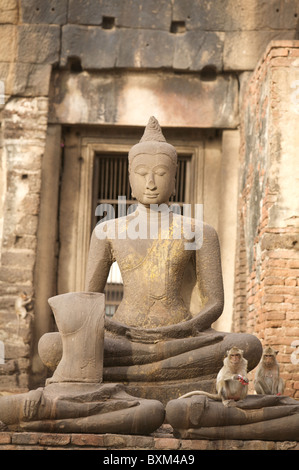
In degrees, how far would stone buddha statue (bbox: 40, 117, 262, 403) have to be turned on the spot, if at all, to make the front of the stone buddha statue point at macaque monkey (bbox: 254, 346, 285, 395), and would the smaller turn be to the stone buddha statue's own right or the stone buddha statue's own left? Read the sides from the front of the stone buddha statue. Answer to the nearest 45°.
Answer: approximately 90° to the stone buddha statue's own left

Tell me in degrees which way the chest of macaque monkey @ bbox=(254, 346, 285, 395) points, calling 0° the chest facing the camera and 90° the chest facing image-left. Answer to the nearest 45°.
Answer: approximately 0°

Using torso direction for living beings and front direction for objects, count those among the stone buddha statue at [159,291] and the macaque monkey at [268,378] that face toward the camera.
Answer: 2

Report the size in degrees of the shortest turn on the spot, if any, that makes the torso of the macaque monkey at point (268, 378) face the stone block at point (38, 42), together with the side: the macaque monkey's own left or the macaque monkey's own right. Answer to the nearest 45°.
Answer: approximately 135° to the macaque monkey's own right
